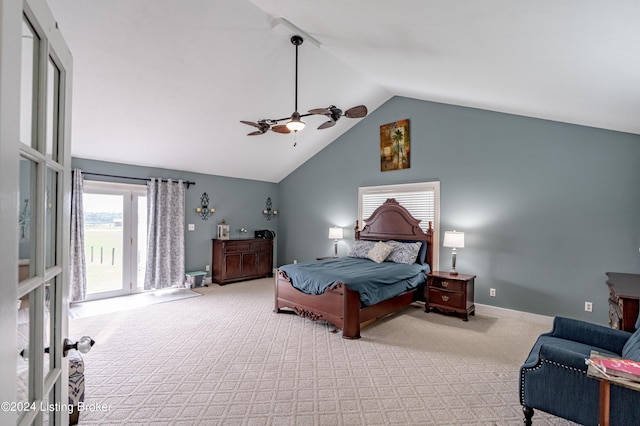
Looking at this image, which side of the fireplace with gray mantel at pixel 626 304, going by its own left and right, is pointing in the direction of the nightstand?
right

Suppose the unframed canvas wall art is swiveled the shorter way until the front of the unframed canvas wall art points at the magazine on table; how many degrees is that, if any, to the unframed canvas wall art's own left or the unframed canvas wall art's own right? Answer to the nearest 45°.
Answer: approximately 45° to the unframed canvas wall art's own left

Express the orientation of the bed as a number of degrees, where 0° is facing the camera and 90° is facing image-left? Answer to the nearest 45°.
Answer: approximately 45°

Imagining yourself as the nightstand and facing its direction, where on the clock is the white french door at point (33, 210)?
The white french door is roughly at 11 o'clock from the nightstand.

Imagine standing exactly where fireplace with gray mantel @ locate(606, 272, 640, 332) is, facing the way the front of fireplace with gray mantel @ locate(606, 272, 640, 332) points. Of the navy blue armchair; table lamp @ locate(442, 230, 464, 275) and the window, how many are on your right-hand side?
2

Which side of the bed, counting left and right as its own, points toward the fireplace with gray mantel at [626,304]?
left

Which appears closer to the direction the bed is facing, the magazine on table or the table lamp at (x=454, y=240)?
the magazine on table

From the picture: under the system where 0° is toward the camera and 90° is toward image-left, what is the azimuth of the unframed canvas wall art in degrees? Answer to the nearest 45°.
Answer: approximately 45°
